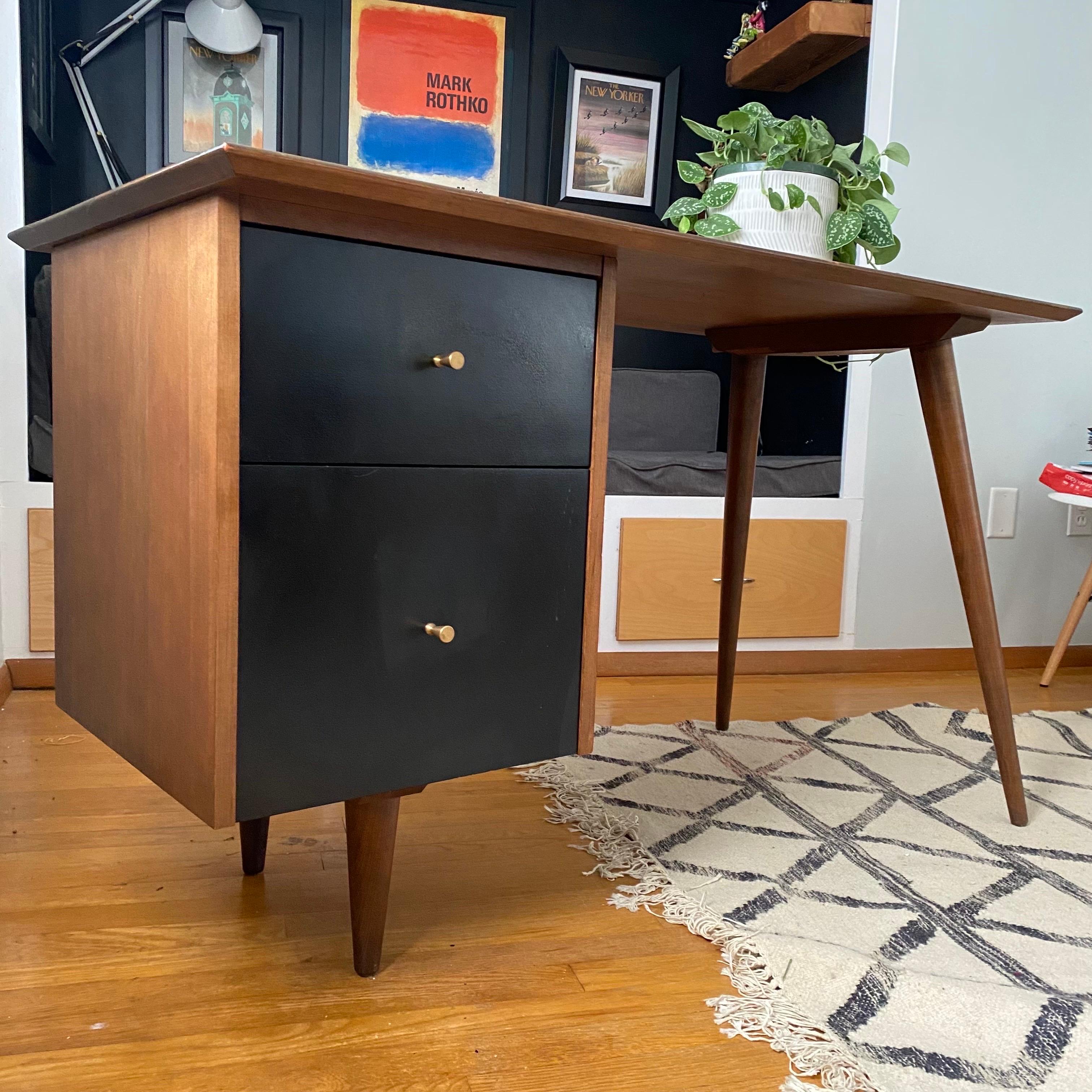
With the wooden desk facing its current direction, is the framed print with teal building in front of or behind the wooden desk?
behind

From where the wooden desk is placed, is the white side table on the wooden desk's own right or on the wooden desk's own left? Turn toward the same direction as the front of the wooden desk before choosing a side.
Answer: on the wooden desk's own left

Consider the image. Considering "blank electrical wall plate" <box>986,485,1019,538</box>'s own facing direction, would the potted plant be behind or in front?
in front

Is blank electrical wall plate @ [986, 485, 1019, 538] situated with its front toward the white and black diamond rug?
yes

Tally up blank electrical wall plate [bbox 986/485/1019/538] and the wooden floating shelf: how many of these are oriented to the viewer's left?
1
